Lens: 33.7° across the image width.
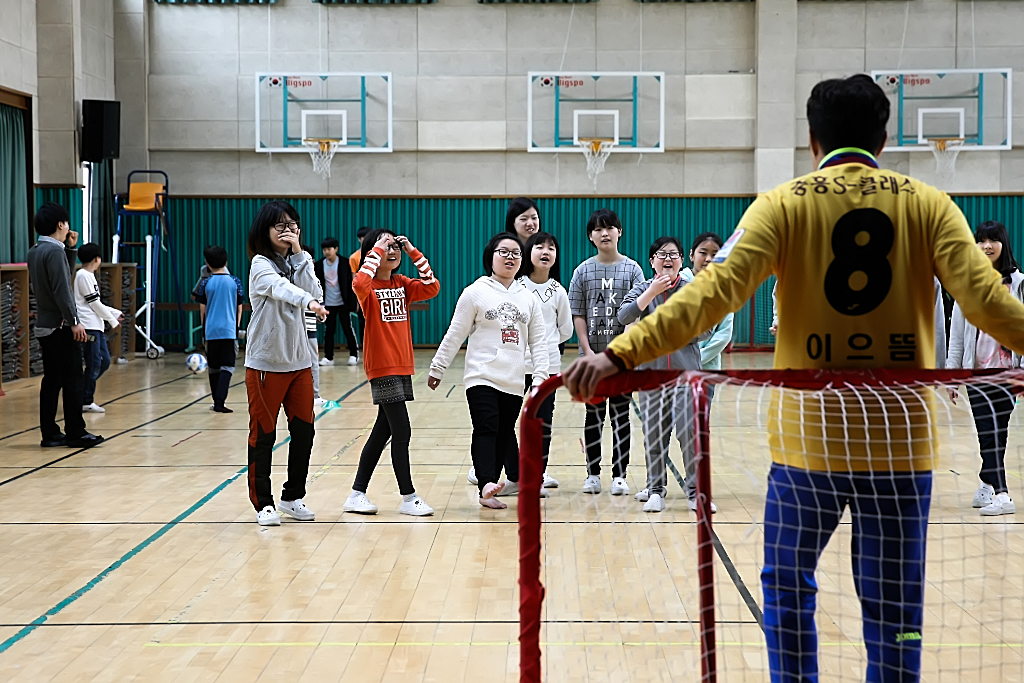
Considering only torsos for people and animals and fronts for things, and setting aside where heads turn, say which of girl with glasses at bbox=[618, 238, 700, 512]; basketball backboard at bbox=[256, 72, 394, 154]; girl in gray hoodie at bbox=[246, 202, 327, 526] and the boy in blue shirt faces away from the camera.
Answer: the boy in blue shirt

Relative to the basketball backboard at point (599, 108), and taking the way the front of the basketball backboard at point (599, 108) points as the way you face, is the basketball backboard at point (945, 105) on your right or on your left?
on your left

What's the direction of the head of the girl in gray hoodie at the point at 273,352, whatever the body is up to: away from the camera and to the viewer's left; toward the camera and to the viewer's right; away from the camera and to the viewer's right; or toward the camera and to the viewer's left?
toward the camera and to the viewer's right

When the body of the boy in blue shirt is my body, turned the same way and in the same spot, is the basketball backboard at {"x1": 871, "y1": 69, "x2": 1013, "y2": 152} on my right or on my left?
on my right

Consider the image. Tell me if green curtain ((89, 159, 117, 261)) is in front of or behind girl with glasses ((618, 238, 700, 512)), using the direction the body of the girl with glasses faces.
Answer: behind

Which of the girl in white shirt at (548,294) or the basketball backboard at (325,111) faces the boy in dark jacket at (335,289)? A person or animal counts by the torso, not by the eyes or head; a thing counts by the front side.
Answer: the basketball backboard

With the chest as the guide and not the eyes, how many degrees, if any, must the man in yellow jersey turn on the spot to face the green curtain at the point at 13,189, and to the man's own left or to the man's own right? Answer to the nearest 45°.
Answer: approximately 45° to the man's own left

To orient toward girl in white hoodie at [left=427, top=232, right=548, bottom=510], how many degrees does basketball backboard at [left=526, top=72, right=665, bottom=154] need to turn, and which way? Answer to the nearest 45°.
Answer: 0° — it already faces them

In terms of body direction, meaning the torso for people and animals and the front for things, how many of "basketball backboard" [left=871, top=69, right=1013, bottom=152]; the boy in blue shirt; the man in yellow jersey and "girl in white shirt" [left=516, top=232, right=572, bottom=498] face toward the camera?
2

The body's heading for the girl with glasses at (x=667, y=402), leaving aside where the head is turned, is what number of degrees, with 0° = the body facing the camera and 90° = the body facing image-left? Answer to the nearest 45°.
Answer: approximately 0°

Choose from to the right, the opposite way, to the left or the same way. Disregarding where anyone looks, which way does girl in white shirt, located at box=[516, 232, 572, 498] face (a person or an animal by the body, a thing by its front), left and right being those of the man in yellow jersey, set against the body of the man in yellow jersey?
the opposite way

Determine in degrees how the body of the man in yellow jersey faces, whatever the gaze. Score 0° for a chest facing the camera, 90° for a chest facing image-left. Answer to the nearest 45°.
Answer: approximately 180°

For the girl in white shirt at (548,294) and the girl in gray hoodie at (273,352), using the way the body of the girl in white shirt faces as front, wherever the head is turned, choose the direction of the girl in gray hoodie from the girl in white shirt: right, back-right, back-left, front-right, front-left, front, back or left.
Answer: front-right

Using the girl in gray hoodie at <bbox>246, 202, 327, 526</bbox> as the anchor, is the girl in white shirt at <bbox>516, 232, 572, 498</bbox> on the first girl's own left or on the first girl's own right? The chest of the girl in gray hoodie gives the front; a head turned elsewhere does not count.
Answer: on the first girl's own left
